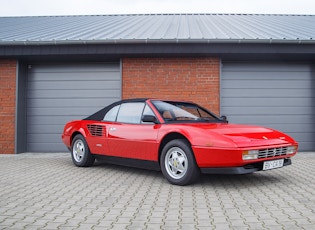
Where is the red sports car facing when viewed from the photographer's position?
facing the viewer and to the right of the viewer
